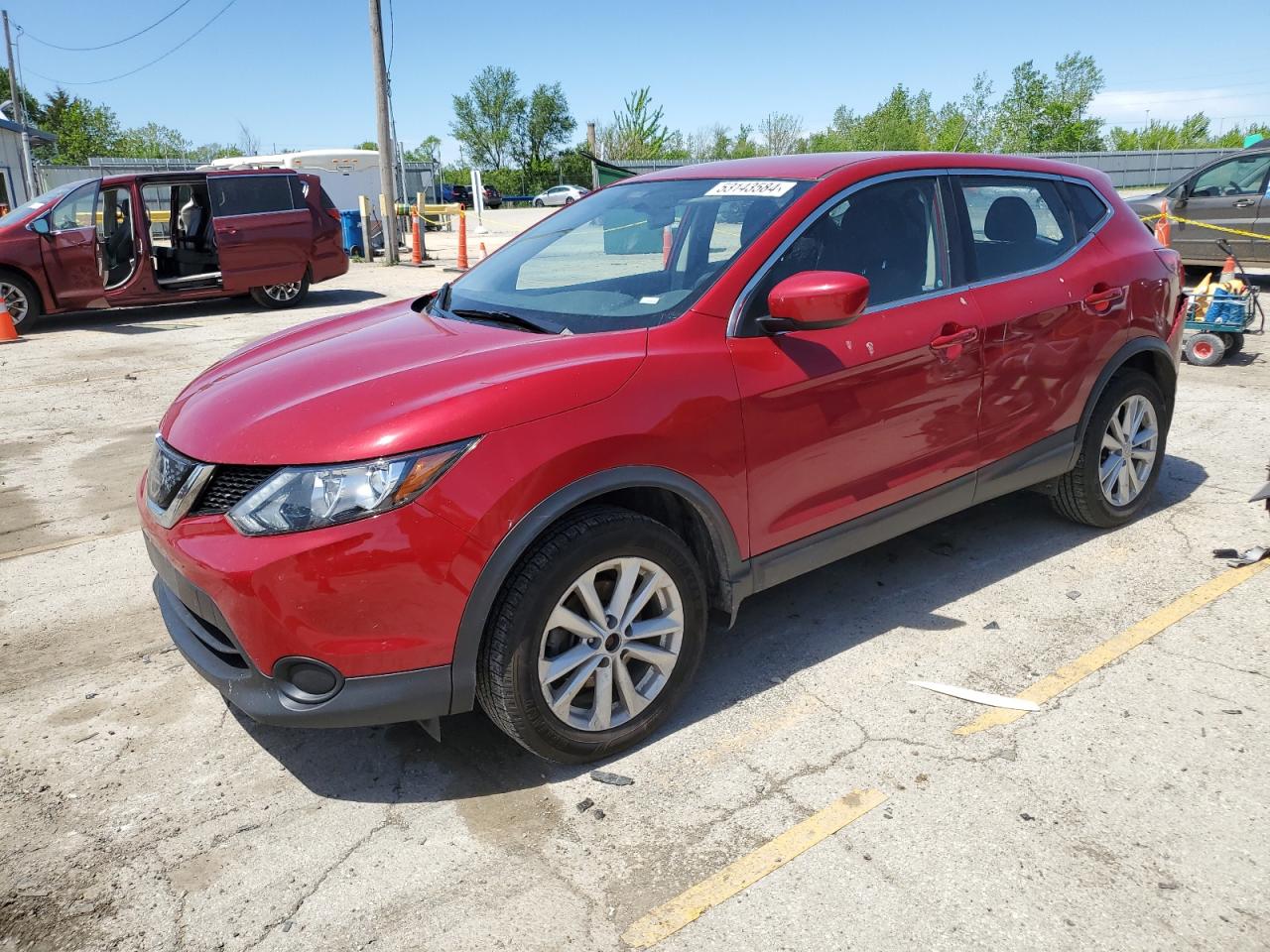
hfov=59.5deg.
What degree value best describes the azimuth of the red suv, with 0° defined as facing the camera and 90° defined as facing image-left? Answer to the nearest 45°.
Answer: approximately 45°

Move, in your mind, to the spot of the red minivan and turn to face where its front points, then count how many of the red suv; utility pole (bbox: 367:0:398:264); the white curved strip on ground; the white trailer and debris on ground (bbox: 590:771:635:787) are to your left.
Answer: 3

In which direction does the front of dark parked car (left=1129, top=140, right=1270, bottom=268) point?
to the viewer's left

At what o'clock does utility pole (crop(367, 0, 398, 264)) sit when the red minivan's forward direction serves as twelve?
The utility pole is roughly at 4 o'clock from the red minivan.

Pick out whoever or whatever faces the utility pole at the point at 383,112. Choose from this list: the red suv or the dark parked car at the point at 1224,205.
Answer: the dark parked car

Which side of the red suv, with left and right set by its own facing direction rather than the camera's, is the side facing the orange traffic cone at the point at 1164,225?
back

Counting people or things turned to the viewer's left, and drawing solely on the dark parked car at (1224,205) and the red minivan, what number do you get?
2

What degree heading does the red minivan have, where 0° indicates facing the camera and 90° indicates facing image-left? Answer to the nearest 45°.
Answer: approximately 90°

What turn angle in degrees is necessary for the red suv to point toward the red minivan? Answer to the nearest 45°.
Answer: approximately 90° to its right

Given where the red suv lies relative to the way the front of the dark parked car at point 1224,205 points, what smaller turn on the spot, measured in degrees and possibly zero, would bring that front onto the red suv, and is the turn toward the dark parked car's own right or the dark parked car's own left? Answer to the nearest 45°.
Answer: approximately 90° to the dark parked car's own left
